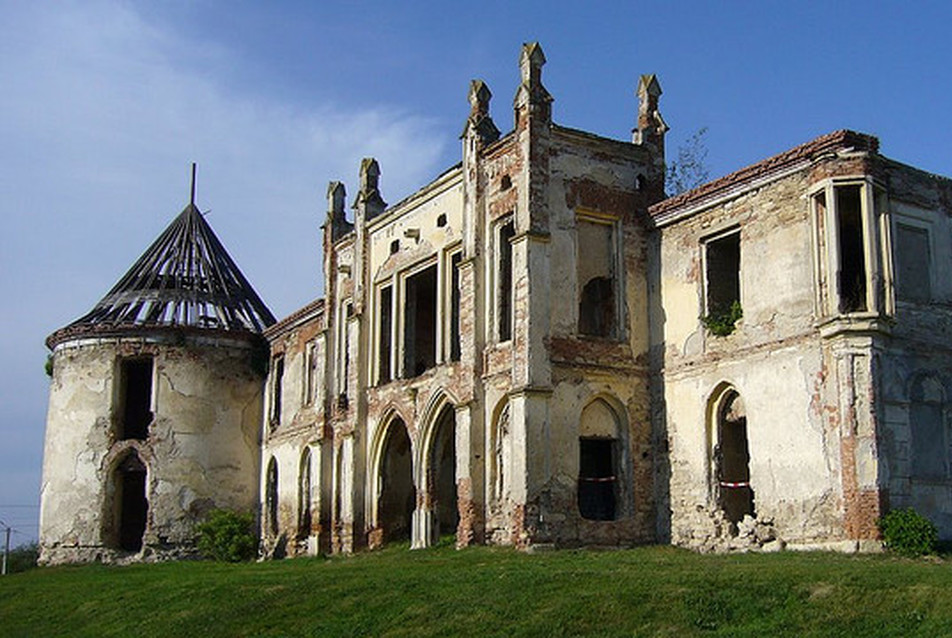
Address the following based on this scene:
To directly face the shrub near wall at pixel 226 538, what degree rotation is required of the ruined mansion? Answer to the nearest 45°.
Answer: approximately 90° to its right

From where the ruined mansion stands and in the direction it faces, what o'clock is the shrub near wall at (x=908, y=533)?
The shrub near wall is roughly at 9 o'clock from the ruined mansion.

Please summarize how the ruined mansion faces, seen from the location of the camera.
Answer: facing the viewer and to the left of the viewer
